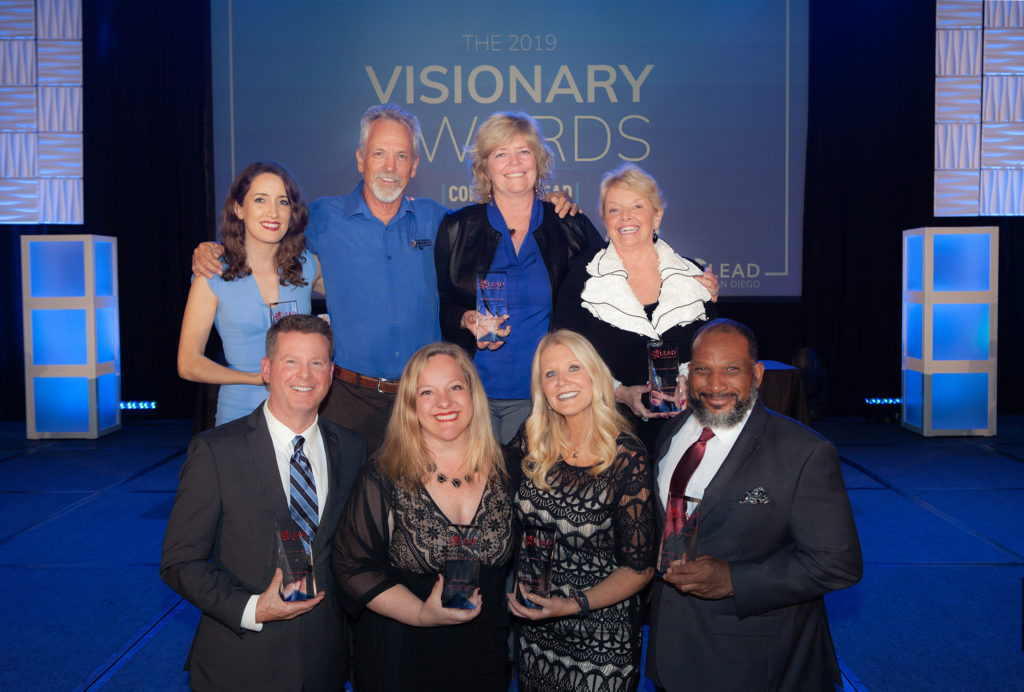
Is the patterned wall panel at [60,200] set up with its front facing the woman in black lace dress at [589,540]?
yes

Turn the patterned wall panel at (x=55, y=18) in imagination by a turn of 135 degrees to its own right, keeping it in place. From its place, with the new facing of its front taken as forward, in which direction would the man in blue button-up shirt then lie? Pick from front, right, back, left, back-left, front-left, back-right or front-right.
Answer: back-left

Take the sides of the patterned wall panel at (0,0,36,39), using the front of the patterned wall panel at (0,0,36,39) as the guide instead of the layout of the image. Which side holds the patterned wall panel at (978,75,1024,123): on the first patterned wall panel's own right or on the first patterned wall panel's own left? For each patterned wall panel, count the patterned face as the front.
on the first patterned wall panel's own left

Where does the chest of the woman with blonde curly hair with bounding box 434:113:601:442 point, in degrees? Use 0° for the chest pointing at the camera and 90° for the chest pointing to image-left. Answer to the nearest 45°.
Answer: approximately 0°

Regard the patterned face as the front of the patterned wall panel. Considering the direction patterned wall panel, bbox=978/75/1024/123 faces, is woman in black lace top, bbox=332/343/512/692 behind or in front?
in front

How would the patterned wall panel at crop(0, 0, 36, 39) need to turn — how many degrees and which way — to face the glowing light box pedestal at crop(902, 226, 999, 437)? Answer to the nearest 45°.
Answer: approximately 45° to its left

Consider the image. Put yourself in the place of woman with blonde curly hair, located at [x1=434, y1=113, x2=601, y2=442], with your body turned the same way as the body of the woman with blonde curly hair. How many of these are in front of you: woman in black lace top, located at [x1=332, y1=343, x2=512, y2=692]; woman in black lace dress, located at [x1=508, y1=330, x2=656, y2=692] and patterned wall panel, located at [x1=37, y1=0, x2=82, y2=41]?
2
